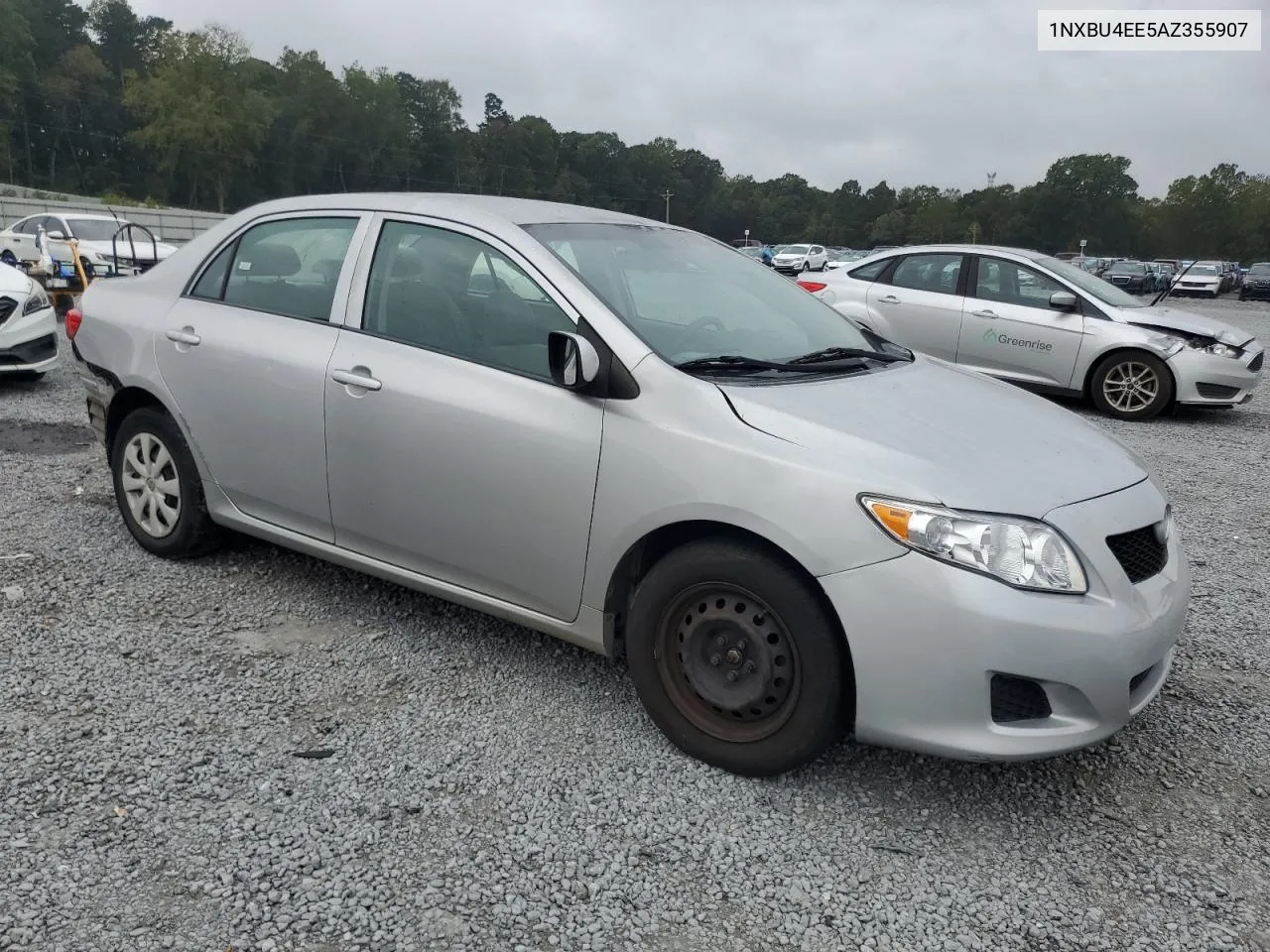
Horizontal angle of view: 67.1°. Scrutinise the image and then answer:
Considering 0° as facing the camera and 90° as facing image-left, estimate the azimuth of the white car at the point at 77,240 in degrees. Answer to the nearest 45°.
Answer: approximately 315°

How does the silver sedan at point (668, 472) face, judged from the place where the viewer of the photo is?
facing the viewer and to the right of the viewer

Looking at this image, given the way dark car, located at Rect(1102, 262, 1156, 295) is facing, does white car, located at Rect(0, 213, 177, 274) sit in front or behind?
in front

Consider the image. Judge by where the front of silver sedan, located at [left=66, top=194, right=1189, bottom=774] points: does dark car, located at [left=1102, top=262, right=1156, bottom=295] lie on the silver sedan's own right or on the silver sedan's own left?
on the silver sedan's own left

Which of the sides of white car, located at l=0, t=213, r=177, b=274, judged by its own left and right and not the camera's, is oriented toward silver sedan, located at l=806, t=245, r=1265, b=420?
front

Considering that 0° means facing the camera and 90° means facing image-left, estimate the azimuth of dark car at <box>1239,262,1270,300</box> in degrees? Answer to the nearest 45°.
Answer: approximately 0°

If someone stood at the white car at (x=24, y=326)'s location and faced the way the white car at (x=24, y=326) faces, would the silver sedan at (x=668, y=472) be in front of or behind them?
in front

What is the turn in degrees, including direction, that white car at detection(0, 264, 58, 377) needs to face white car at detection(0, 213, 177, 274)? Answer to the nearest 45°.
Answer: approximately 135° to its left

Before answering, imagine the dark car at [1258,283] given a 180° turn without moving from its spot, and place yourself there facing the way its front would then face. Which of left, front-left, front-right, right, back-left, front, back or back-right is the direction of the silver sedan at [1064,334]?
back

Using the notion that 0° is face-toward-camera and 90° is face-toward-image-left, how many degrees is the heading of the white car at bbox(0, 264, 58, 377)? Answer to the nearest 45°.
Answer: approximately 315°

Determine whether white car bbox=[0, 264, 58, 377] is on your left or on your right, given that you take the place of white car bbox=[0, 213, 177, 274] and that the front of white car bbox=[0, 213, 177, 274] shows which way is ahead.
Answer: on your right

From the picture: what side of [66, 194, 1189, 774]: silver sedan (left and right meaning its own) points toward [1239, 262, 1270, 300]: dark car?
left

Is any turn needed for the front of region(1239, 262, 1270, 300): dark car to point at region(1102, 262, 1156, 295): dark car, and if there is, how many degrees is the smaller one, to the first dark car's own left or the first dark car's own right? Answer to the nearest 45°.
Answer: approximately 45° to the first dark car's own right
